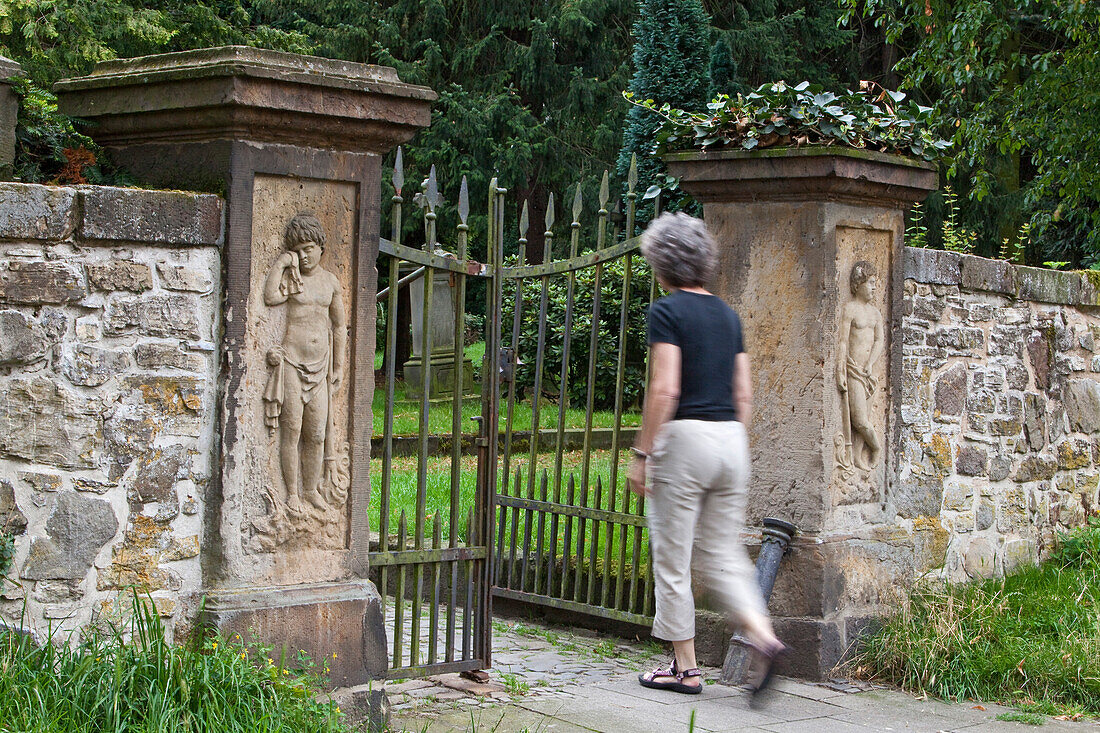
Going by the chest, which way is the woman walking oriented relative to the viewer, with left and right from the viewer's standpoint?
facing away from the viewer and to the left of the viewer

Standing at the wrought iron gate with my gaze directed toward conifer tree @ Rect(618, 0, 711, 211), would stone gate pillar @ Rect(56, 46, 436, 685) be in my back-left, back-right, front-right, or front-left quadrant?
back-left

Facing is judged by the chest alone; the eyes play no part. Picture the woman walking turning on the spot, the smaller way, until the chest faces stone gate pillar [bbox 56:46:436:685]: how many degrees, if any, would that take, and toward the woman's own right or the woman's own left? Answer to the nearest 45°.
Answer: approximately 45° to the woman's own left

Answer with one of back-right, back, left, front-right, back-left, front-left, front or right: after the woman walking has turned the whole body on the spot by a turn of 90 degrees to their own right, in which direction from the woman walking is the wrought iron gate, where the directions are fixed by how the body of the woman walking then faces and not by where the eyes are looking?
left

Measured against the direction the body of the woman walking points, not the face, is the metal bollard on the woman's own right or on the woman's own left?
on the woman's own right

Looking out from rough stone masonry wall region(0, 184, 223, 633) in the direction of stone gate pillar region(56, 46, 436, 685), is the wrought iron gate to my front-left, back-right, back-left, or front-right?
front-left

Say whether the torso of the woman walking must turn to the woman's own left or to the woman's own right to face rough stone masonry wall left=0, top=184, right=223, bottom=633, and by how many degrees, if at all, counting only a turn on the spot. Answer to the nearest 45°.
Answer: approximately 45° to the woman's own left

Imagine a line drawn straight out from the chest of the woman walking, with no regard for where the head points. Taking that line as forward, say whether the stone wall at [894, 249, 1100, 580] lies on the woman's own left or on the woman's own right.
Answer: on the woman's own right

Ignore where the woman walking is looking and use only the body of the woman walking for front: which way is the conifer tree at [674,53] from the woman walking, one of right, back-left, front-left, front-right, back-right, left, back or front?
front-right

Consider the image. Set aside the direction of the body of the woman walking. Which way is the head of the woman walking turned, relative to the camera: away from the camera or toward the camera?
away from the camera
